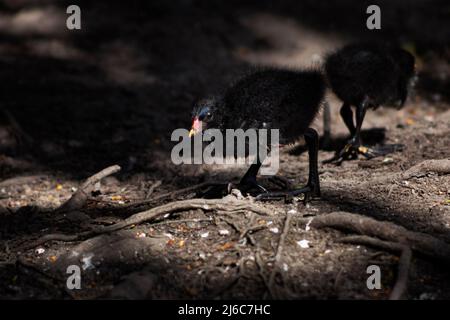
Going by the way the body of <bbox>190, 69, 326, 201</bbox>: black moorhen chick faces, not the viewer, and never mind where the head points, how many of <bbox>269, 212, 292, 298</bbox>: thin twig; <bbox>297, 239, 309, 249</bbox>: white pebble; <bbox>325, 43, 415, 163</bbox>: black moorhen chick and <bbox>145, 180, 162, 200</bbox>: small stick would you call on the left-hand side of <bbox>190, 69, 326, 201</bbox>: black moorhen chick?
2

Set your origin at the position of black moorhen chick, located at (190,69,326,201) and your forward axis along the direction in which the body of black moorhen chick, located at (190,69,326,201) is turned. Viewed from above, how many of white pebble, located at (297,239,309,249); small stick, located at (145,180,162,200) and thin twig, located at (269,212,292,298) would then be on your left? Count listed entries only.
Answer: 2

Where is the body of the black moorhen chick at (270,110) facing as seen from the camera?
to the viewer's left

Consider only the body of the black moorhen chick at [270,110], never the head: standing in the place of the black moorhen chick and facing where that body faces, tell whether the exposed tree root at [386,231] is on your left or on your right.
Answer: on your left

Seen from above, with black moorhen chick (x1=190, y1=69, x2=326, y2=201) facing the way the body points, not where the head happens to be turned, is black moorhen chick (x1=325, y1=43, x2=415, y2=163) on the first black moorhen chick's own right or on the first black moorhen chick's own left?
on the first black moorhen chick's own right

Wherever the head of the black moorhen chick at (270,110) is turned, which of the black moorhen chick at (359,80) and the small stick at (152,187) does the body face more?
the small stick

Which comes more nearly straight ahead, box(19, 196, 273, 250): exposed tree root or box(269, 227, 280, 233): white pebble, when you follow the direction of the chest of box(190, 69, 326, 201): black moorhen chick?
the exposed tree root

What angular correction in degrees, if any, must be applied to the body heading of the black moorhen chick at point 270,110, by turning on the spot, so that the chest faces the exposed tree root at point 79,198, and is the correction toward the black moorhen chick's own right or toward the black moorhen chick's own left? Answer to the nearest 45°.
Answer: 0° — it already faces it

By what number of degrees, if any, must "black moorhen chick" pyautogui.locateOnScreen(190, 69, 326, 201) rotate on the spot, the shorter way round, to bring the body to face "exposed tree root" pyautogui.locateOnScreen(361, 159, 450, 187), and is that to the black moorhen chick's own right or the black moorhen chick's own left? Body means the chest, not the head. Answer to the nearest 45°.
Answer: approximately 180°

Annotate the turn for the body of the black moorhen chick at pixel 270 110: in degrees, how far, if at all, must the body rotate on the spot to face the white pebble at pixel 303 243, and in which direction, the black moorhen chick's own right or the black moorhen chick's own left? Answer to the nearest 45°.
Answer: approximately 90° to the black moorhen chick's own left

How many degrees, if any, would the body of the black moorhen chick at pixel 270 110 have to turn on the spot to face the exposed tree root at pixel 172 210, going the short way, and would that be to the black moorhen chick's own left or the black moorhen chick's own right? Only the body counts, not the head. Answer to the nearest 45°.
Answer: approximately 45° to the black moorhen chick's own left
